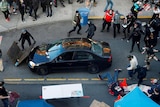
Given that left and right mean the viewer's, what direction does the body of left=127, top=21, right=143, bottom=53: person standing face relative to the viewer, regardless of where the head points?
facing the viewer and to the left of the viewer

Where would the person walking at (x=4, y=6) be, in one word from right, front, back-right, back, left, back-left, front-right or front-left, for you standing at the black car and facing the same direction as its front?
front-right

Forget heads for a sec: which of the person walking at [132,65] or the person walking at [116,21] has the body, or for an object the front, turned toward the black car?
the person walking at [132,65]

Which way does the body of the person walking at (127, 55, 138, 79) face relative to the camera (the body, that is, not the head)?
to the viewer's left

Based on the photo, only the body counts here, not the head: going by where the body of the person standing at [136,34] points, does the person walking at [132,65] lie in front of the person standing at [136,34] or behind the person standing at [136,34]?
in front

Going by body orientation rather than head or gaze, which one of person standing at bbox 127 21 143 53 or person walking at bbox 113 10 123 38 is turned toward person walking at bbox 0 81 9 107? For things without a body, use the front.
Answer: person standing at bbox 127 21 143 53

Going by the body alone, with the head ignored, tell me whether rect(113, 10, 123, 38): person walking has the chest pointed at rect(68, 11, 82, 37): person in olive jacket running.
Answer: no

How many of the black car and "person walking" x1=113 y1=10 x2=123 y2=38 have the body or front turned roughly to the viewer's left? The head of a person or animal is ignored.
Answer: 1

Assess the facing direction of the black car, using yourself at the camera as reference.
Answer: facing to the left of the viewer

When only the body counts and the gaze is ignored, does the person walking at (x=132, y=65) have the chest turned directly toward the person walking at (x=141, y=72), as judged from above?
no

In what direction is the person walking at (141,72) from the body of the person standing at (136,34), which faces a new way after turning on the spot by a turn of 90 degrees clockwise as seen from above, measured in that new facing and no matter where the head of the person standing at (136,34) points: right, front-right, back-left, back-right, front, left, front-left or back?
back-left
